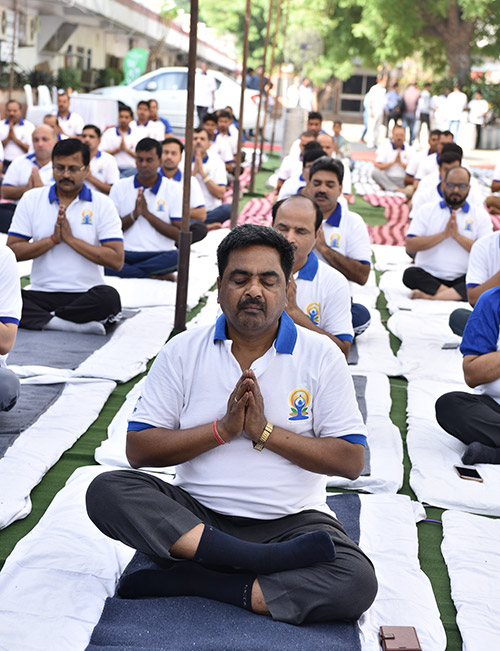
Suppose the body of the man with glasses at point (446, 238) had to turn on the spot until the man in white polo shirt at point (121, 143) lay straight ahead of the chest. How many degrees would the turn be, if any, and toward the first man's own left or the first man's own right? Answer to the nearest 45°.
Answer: approximately 135° to the first man's own right

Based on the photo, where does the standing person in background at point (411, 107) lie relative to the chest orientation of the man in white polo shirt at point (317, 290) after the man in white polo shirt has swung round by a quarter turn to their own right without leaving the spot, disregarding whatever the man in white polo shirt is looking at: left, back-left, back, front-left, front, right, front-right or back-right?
right

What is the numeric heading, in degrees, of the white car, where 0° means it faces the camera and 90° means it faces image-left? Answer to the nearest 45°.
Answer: approximately 90°

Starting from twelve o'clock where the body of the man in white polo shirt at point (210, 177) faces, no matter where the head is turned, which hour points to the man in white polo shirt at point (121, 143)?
the man in white polo shirt at point (121, 143) is roughly at 4 o'clock from the man in white polo shirt at point (210, 177).

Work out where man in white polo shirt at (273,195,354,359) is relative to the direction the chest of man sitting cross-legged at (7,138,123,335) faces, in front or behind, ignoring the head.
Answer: in front

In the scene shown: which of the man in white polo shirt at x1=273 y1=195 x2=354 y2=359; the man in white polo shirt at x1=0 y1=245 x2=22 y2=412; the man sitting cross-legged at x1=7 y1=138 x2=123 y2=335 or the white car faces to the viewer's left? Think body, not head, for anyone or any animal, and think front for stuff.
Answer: the white car

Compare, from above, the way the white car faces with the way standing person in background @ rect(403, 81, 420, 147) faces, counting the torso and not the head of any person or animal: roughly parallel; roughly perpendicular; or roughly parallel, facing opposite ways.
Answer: roughly perpendicular

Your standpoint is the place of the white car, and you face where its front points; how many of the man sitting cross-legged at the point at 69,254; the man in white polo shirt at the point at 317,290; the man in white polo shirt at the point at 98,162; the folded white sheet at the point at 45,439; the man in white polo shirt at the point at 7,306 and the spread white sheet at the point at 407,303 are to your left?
6
